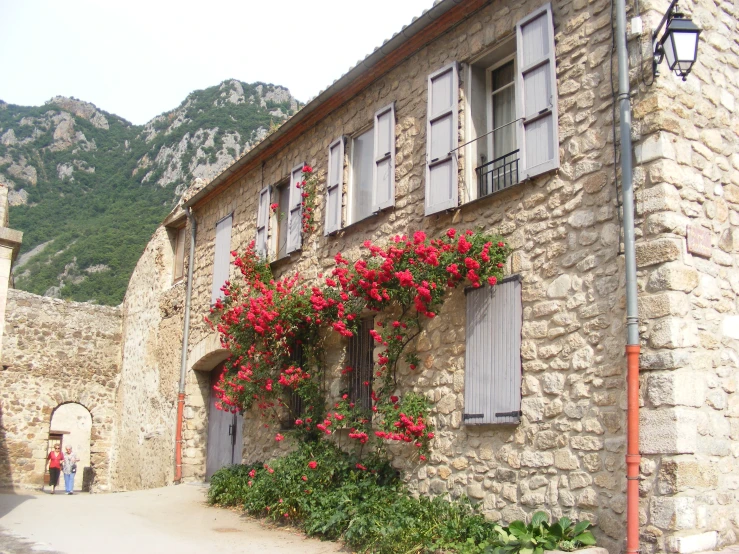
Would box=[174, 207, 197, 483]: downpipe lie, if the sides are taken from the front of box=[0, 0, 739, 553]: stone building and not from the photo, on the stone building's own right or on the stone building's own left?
on the stone building's own right

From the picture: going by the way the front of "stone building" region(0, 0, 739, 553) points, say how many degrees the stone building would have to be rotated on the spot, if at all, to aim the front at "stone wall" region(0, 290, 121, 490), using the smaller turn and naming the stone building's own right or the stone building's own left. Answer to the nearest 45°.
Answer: approximately 90° to the stone building's own right

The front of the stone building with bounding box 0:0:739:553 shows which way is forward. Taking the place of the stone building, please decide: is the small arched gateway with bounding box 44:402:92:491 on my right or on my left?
on my right

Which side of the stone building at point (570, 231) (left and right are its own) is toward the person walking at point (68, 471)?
right

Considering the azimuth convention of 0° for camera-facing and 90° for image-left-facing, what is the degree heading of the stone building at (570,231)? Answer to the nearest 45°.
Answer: approximately 45°
